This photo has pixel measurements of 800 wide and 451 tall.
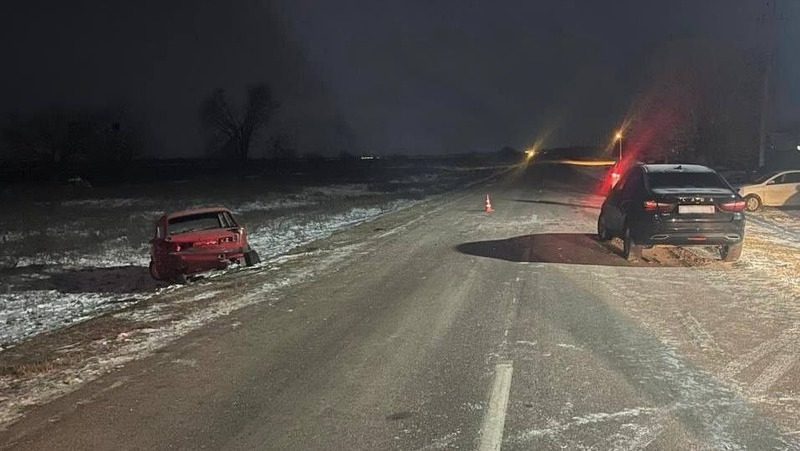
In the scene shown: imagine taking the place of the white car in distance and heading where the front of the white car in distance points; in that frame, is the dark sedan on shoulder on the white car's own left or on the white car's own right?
on the white car's own left

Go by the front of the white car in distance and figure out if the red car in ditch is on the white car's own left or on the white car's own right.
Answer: on the white car's own left

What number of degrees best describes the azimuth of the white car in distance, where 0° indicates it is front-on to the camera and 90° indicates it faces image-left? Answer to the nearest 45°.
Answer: approximately 90°
